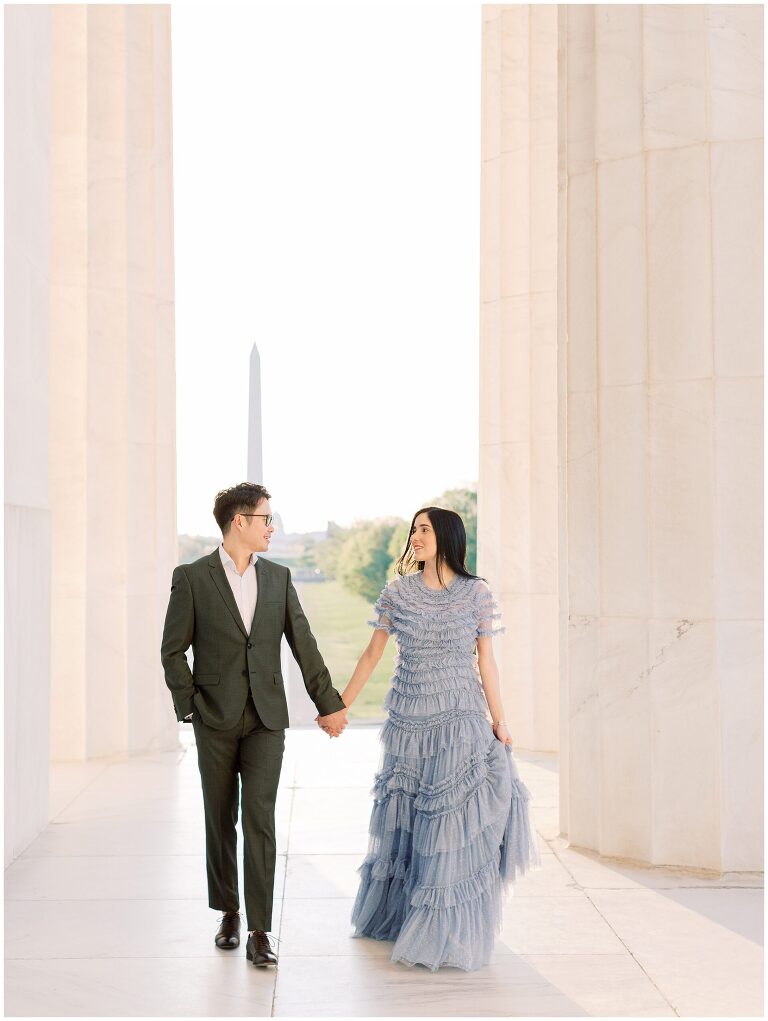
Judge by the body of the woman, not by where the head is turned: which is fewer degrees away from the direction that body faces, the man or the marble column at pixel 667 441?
the man

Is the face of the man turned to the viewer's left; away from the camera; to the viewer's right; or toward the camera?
to the viewer's right

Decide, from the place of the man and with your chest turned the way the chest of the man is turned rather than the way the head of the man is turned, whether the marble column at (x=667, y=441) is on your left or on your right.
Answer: on your left

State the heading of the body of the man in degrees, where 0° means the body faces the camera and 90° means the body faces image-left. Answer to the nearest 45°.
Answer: approximately 0°

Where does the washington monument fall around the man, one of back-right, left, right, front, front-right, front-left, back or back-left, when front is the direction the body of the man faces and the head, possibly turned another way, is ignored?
back

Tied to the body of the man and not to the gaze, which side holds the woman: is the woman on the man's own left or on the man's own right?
on the man's own left

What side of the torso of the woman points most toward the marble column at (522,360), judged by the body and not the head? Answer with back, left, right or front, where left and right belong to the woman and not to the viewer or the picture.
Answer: back

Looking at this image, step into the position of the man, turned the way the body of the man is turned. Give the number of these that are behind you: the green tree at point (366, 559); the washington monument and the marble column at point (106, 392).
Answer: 3

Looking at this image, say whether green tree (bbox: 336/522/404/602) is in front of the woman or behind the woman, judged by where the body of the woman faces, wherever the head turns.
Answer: behind

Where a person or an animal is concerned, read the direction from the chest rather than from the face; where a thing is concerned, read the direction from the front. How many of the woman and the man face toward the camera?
2

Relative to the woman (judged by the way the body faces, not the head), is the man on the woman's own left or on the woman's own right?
on the woman's own right
